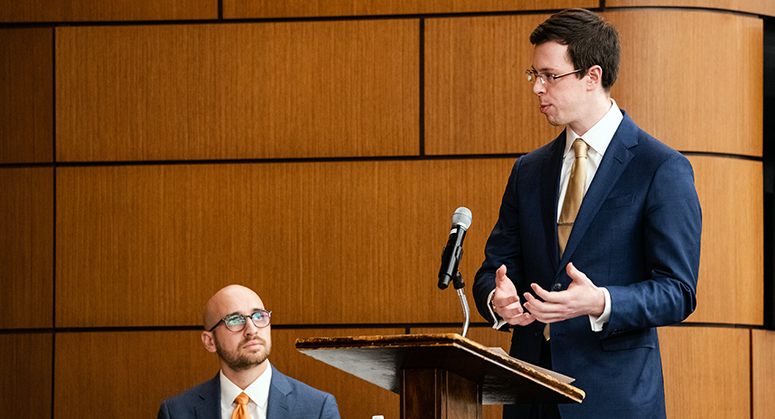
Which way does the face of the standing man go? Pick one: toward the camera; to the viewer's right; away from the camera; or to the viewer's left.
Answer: to the viewer's left

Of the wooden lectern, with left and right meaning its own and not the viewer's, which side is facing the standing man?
back

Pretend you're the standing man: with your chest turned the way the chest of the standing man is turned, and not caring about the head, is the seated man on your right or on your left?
on your right

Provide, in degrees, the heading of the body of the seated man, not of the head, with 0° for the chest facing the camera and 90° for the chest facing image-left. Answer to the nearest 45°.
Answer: approximately 0°

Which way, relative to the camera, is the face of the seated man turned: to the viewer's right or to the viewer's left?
to the viewer's right

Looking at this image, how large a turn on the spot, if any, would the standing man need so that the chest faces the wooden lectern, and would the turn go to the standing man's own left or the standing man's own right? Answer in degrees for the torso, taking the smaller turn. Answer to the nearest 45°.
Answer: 0° — they already face it
